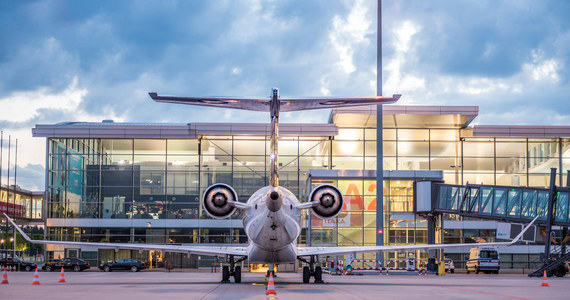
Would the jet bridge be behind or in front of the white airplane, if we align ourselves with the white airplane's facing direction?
in front

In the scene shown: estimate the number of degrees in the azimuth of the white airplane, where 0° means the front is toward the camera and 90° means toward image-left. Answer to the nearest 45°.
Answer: approximately 180°

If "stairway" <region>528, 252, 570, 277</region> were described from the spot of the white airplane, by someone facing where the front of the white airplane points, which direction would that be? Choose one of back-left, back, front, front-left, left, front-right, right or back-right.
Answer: front-right
